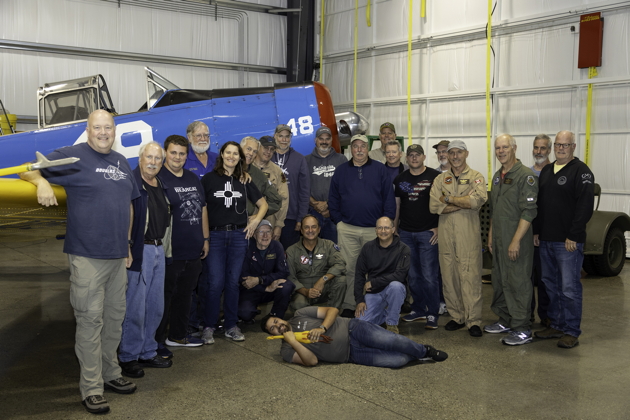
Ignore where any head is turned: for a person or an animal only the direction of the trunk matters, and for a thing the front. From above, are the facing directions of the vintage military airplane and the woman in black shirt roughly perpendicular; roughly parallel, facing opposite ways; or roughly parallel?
roughly perpendicular

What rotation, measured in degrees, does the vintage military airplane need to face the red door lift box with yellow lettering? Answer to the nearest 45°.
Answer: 0° — it already faces it

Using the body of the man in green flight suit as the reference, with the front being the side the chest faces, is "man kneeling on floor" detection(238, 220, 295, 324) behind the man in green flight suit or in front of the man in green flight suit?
in front

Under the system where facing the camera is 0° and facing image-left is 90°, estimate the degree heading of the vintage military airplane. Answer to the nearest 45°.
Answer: approximately 270°

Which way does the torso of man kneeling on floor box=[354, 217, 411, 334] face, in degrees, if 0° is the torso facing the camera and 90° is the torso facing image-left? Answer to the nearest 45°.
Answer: approximately 0°

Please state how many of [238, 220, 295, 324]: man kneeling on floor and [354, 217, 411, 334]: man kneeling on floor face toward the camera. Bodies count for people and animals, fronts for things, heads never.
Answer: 2

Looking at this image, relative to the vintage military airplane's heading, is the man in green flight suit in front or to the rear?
in front

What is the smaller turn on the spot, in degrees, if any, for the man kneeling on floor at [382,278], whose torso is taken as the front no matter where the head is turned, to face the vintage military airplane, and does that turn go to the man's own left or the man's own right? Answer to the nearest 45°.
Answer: approximately 135° to the man's own right
